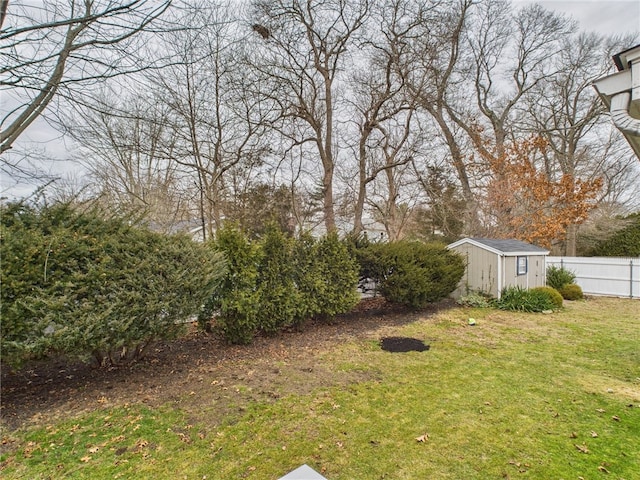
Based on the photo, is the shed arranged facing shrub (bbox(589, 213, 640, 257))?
no

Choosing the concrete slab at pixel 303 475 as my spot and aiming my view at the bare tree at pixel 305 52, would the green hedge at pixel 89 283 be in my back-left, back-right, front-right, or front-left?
front-left

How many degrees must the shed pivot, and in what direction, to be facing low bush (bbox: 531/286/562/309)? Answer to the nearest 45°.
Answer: approximately 45° to its left

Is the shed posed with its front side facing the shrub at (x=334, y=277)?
no

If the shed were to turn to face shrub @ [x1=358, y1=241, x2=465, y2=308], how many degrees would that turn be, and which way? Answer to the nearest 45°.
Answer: approximately 90° to its right

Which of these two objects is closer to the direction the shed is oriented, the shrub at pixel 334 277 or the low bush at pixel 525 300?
the low bush

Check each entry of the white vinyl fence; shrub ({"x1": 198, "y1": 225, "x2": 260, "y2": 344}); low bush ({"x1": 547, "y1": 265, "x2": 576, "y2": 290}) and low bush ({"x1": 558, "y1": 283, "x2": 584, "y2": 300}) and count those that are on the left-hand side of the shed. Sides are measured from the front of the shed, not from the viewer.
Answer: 3

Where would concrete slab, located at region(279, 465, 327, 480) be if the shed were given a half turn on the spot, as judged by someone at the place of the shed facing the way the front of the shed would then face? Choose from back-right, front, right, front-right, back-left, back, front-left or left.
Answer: back-left

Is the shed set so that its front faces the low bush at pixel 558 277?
no

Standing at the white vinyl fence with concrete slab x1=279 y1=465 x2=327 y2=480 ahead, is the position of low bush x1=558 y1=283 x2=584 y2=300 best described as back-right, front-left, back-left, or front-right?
front-right

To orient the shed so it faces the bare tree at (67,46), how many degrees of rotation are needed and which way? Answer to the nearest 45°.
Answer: approximately 90° to its right

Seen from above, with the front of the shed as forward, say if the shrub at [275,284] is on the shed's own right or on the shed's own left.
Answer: on the shed's own right

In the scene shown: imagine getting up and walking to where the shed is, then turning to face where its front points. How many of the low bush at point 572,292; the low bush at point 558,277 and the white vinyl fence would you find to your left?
3

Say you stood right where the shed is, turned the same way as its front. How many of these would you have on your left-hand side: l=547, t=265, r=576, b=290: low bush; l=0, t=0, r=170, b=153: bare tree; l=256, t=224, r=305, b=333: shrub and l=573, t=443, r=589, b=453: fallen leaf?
1

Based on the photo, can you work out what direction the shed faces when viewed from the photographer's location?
facing the viewer and to the right of the viewer
